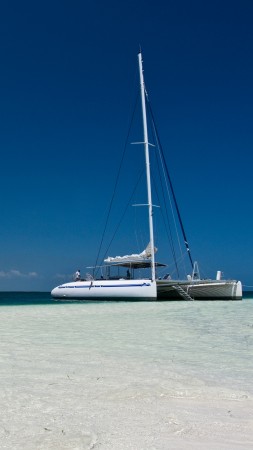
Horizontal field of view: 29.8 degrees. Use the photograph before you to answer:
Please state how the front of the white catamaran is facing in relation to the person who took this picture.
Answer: facing the viewer and to the right of the viewer
